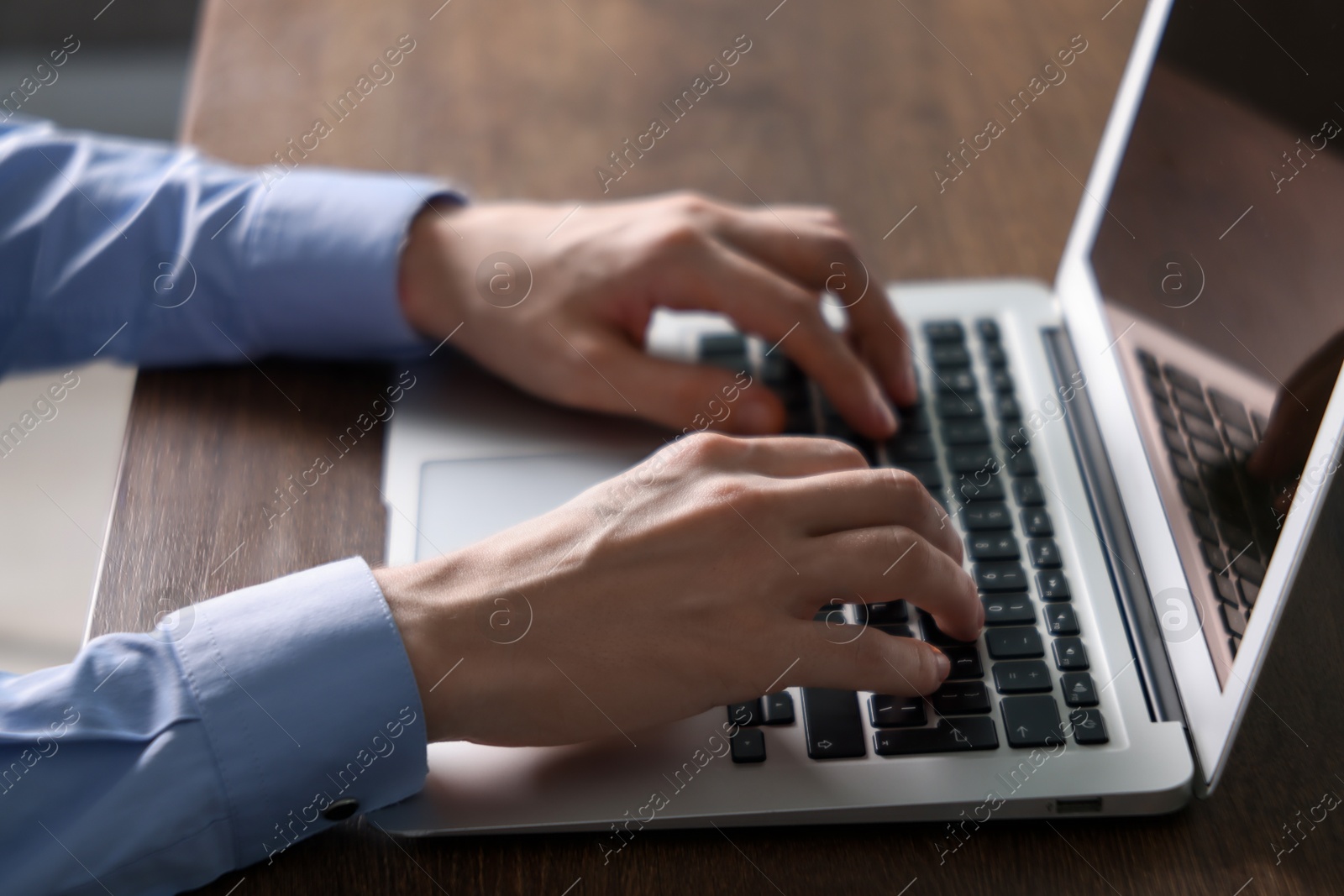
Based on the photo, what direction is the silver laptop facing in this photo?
to the viewer's left
